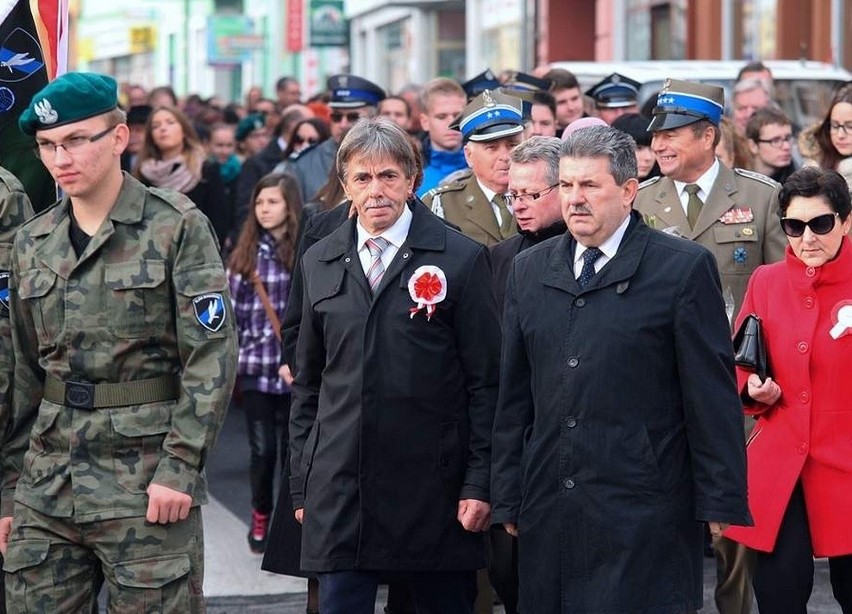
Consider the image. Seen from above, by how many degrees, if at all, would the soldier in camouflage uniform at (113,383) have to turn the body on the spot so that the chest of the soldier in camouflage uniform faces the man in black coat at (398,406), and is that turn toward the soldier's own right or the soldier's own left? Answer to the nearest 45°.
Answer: approximately 135° to the soldier's own left

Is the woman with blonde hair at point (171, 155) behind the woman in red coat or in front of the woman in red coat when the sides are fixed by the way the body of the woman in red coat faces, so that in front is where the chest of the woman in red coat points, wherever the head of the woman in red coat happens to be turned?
behind

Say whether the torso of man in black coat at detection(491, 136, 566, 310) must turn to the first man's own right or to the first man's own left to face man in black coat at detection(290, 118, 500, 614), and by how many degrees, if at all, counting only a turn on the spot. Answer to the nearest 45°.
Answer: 0° — they already face them

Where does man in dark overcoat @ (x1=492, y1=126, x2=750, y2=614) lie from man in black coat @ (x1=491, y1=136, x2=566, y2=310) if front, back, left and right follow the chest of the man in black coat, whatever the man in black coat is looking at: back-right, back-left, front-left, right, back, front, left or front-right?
front-left

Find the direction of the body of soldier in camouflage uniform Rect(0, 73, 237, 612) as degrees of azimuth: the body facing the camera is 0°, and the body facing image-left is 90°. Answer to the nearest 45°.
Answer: approximately 45°

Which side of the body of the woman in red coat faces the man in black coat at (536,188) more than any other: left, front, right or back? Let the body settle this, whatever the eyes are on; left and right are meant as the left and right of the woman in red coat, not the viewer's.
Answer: right

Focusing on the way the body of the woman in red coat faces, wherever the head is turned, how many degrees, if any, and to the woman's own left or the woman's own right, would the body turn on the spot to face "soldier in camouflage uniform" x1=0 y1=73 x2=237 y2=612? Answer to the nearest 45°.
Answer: approximately 45° to the woman's own right

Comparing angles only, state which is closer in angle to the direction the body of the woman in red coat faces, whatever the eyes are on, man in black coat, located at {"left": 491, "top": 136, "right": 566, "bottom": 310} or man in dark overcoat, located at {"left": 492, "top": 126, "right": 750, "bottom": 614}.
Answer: the man in dark overcoat

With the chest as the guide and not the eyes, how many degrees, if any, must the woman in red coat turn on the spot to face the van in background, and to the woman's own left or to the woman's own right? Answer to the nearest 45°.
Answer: approximately 180°

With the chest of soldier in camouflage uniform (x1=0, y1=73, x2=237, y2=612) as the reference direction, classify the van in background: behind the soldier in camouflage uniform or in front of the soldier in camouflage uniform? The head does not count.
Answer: behind
